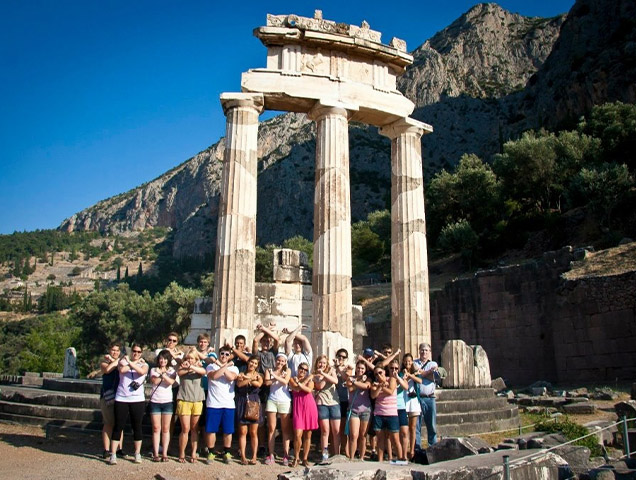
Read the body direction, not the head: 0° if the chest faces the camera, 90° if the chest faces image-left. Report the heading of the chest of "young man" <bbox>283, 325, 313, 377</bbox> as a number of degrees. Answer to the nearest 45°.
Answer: approximately 0°

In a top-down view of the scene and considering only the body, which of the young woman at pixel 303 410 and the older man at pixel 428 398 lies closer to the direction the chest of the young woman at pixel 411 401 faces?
the young woman

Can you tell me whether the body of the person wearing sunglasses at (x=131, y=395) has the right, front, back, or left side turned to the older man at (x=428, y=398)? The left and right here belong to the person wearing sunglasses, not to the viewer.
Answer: left

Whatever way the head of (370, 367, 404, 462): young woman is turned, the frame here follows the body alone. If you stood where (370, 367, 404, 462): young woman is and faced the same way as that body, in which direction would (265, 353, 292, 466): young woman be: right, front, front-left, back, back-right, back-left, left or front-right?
right

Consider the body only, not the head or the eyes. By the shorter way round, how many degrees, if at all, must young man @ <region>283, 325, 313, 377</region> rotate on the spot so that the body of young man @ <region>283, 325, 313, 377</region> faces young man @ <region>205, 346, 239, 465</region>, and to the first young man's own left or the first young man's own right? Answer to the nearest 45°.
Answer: approximately 45° to the first young man's own right

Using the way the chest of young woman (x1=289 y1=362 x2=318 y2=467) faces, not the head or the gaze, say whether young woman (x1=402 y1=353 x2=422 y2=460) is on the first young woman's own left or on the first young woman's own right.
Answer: on the first young woman's own left

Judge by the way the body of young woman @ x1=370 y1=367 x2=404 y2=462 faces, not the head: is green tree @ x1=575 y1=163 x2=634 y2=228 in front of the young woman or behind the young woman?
behind

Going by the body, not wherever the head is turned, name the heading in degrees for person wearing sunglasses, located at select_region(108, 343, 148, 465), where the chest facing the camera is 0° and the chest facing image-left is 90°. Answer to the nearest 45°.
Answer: approximately 0°
